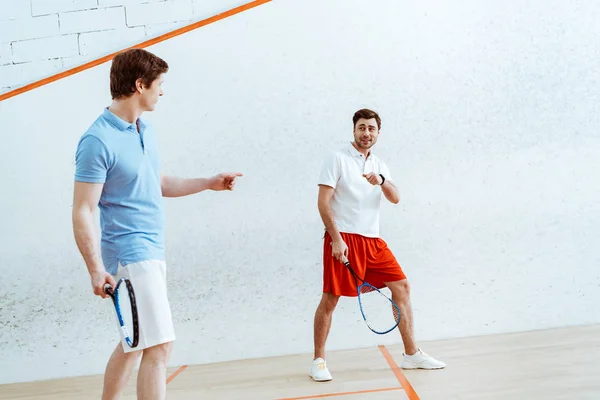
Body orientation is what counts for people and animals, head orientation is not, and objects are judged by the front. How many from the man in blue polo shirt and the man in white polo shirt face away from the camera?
0

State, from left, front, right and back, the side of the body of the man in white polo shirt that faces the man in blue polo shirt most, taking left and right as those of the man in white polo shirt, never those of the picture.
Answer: right

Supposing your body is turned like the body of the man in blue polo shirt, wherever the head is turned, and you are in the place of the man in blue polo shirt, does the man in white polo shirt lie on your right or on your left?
on your left

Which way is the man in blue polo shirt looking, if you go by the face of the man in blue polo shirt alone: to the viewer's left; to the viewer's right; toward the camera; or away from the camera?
to the viewer's right

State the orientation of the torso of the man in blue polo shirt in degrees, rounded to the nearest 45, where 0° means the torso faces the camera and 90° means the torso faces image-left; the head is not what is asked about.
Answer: approximately 315°
